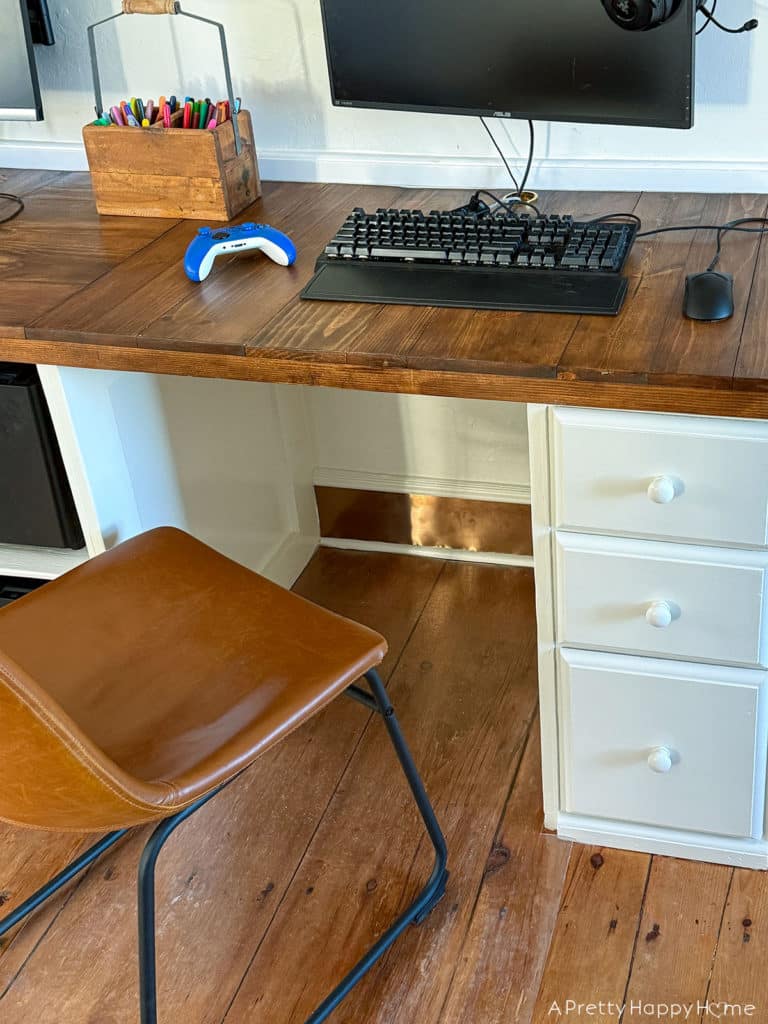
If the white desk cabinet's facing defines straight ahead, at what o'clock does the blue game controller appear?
The blue game controller is roughly at 4 o'clock from the white desk cabinet.

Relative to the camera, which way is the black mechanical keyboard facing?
toward the camera

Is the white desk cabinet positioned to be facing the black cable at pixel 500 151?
no

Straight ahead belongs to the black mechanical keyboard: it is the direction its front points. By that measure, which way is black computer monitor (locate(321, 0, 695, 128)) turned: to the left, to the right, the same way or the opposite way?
the same way

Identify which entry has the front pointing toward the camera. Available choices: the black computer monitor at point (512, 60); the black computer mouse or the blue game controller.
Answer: the black computer monitor

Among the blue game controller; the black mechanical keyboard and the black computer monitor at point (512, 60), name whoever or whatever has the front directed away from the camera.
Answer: the blue game controller

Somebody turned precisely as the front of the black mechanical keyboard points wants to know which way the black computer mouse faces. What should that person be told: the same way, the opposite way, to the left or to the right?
the opposite way

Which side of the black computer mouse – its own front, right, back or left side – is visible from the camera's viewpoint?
back

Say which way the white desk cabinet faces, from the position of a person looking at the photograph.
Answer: facing the viewer

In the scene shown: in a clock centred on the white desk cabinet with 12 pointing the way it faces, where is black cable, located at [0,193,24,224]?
The black cable is roughly at 4 o'clock from the white desk cabinet.

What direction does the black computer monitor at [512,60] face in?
toward the camera

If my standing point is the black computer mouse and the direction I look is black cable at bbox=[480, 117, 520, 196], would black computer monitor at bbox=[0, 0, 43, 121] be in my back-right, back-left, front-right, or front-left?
front-left

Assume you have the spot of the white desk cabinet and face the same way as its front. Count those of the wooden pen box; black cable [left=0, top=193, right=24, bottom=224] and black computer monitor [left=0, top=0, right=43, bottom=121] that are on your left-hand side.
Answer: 0
